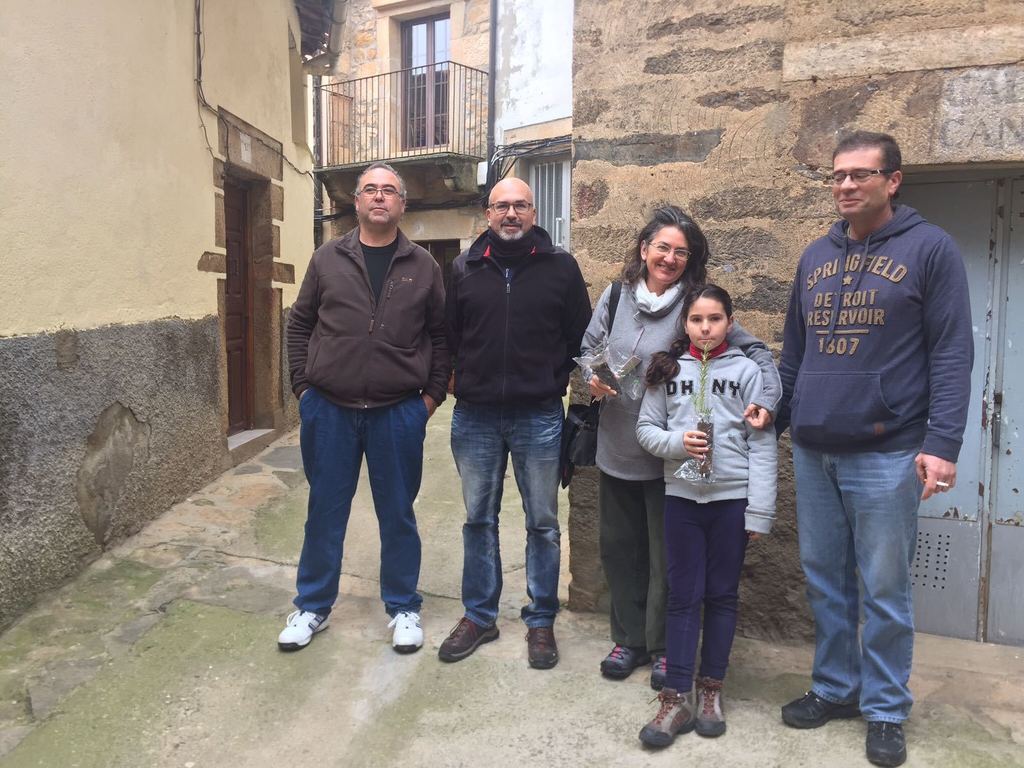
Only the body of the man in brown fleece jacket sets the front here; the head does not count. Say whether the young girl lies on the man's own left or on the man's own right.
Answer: on the man's own left

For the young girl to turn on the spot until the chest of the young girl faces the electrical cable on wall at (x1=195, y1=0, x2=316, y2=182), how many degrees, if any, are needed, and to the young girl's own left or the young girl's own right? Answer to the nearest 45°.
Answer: approximately 135° to the young girl's own right

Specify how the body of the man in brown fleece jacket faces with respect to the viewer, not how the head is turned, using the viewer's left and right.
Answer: facing the viewer

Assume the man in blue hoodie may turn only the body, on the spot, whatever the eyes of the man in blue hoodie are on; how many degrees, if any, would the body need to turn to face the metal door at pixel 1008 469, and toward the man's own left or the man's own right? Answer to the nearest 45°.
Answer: approximately 180°

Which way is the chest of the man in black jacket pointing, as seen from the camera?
toward the camera

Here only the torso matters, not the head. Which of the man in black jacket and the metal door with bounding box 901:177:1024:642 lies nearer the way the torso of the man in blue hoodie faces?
the man in black jacket

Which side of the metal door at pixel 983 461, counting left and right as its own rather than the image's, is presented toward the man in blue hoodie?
front

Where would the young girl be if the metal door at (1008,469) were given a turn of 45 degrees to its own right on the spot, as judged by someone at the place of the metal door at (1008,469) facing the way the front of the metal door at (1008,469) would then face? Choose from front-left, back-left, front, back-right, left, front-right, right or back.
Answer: front

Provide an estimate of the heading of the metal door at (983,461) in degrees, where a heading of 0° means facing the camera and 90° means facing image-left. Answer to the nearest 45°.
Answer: approximately 0°

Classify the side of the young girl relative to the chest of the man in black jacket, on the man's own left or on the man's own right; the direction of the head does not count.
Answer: on the man's own left

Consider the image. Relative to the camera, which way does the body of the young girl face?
toward the camera
